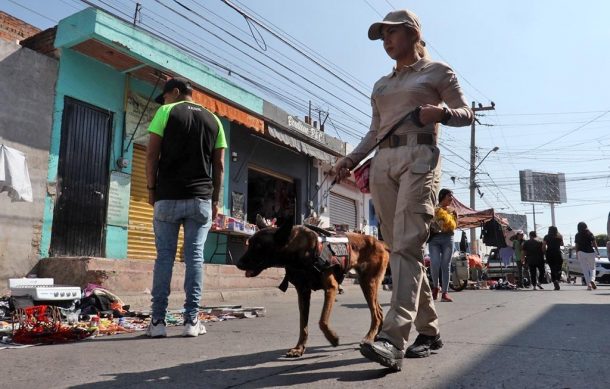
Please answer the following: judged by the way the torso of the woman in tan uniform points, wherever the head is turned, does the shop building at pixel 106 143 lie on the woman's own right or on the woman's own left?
on the woman's own right

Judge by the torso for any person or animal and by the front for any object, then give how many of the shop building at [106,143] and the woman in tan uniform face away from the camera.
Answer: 0

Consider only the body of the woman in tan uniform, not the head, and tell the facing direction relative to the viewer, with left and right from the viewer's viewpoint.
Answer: facing the viewer and to the left of the viewer

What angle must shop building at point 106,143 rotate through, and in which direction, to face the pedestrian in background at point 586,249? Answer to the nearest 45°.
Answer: approximately 45° to its left

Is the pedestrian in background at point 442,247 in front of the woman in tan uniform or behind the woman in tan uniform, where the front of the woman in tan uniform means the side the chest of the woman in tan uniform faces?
behind

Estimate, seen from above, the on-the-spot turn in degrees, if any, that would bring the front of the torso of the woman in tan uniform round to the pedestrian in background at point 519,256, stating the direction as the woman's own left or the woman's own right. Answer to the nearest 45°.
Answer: approximately 135° to the woman's own right

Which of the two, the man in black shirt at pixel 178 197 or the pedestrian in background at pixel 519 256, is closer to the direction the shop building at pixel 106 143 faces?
the man in black shirt

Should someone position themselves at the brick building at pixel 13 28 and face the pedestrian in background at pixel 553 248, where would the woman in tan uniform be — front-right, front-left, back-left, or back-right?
front-right

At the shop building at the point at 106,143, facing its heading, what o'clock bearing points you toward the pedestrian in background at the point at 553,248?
The pedestrian in background is roughly at 10 o'clock from the shop building.

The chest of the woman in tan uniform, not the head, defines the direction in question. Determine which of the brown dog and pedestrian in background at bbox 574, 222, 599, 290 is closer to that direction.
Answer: the brown dog

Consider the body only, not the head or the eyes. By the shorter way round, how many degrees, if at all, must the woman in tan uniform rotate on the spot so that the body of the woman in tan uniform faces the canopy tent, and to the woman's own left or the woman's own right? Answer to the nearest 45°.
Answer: approximately 135° to the woman's own right

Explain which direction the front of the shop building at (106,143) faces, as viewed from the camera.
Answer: facing the viewer and to the right of the viewer
